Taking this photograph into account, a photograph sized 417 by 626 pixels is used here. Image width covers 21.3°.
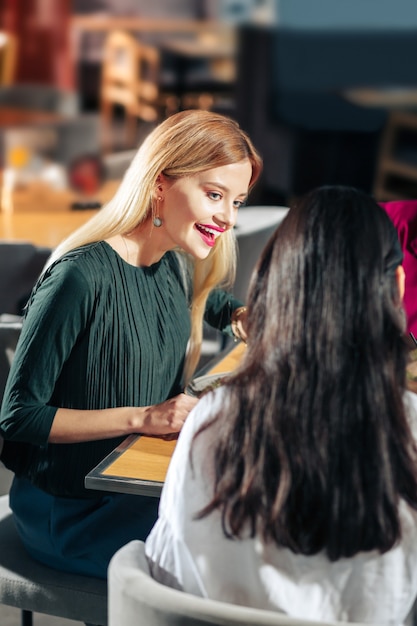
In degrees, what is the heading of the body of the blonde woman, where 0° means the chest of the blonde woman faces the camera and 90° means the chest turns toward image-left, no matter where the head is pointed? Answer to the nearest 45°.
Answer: approximately 315°

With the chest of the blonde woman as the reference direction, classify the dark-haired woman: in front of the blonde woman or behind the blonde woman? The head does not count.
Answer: in front

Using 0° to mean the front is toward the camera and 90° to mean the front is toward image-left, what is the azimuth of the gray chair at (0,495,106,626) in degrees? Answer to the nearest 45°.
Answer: approximately 315°
